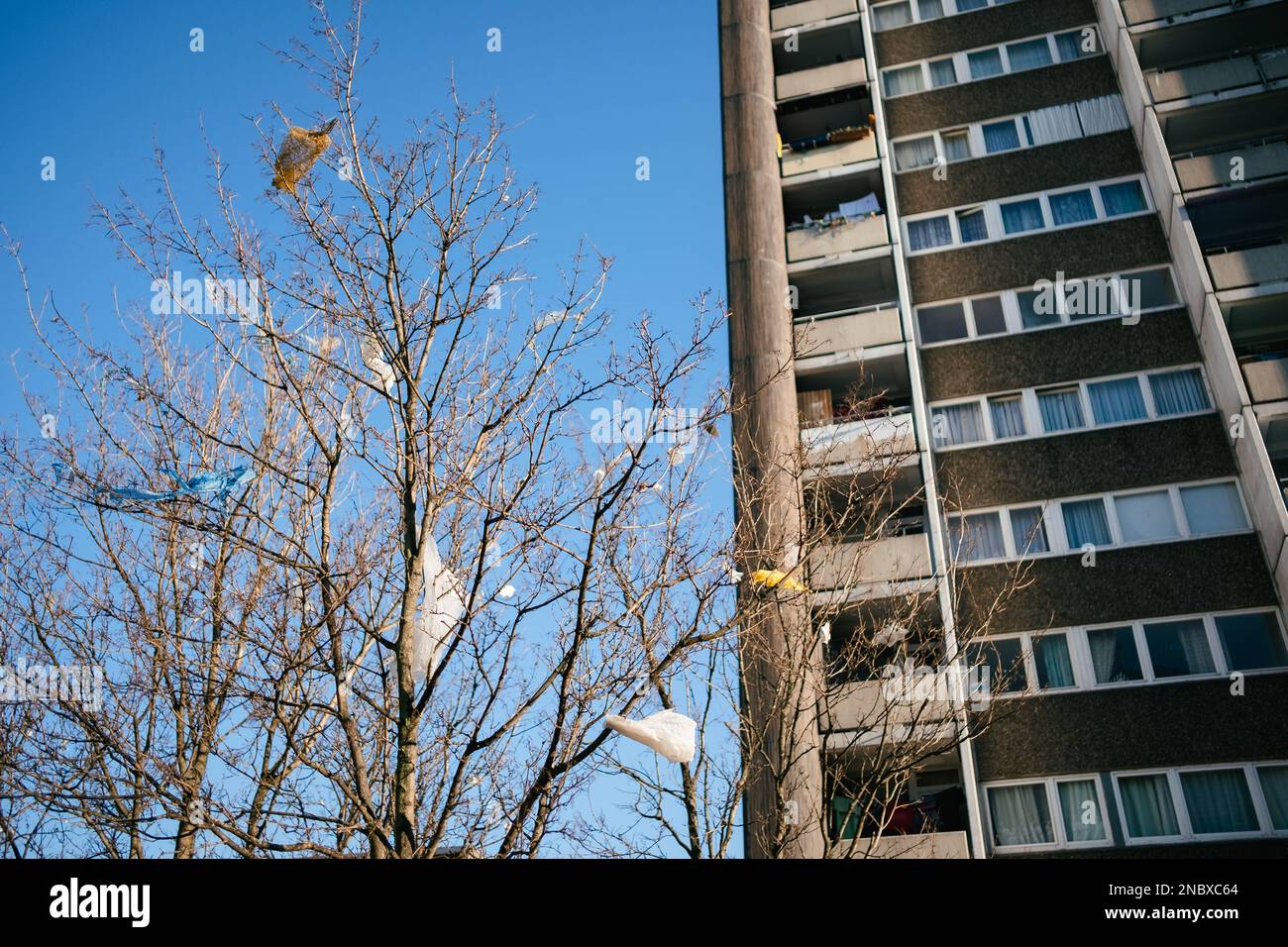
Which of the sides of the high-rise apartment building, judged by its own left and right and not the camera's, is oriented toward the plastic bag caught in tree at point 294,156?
front

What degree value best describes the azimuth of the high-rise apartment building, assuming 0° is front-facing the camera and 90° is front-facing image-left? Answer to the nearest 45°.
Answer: approximately 0°

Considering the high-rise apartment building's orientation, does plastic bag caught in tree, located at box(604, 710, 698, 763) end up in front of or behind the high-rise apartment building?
in front

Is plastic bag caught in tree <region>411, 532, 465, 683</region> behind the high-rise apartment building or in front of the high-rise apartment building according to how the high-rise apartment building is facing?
in front
